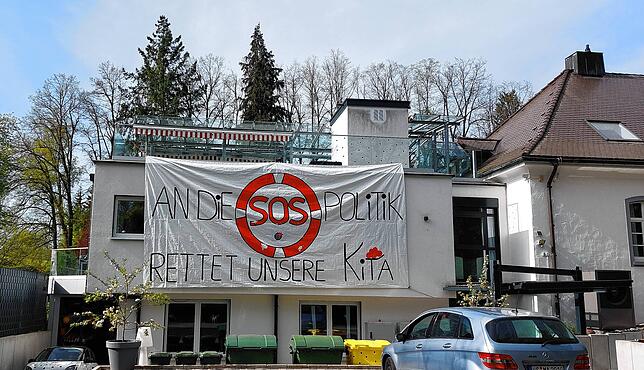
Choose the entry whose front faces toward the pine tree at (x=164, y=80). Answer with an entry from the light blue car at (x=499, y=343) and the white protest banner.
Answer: the light blue car

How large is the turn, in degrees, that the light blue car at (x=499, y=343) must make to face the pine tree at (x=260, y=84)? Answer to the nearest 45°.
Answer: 0° — it already faces it

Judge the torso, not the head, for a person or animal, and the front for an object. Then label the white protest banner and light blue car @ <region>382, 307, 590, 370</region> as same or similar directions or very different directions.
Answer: very different directions

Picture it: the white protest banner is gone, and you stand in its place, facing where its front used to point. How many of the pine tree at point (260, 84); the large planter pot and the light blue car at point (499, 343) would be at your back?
1

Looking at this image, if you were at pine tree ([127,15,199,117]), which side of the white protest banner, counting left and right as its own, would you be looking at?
back

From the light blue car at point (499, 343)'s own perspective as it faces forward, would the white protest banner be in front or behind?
in front

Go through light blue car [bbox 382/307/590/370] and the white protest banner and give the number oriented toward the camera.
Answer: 1

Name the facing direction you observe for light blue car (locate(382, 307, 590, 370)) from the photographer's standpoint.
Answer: facing away from the viewer and to the left of the viewer

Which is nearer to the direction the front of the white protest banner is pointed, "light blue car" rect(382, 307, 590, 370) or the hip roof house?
the light blue car

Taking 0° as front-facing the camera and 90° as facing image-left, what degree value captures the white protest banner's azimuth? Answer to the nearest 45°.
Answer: approximately 0°
